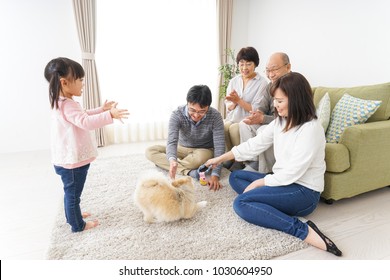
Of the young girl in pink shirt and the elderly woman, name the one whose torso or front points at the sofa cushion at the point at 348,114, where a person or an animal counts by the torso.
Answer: the young girl in pink shirt

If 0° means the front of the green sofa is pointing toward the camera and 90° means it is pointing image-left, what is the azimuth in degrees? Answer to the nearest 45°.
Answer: approximately 45°

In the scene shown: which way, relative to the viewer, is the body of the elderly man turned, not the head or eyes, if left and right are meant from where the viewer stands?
facing the viewer and to the left of the viewer

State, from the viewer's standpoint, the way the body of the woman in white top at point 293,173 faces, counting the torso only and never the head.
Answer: to the viewer's left

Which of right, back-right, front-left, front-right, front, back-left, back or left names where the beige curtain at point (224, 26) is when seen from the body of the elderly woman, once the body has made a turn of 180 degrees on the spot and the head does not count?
front-left

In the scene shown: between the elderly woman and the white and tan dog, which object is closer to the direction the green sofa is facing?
the white and tan dog

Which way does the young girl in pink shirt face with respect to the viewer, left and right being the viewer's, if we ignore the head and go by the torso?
facing to the right of the viewer

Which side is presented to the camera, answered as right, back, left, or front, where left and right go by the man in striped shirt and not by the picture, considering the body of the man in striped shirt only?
front

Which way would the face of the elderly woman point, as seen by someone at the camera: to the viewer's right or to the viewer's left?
to the viewer's left

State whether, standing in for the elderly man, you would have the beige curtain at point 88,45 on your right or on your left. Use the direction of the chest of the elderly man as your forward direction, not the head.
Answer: on your right

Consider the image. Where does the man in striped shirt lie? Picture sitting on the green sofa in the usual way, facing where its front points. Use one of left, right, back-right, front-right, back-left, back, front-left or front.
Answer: front-right

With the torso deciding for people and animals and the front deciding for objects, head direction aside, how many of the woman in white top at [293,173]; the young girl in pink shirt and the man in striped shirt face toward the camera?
1
